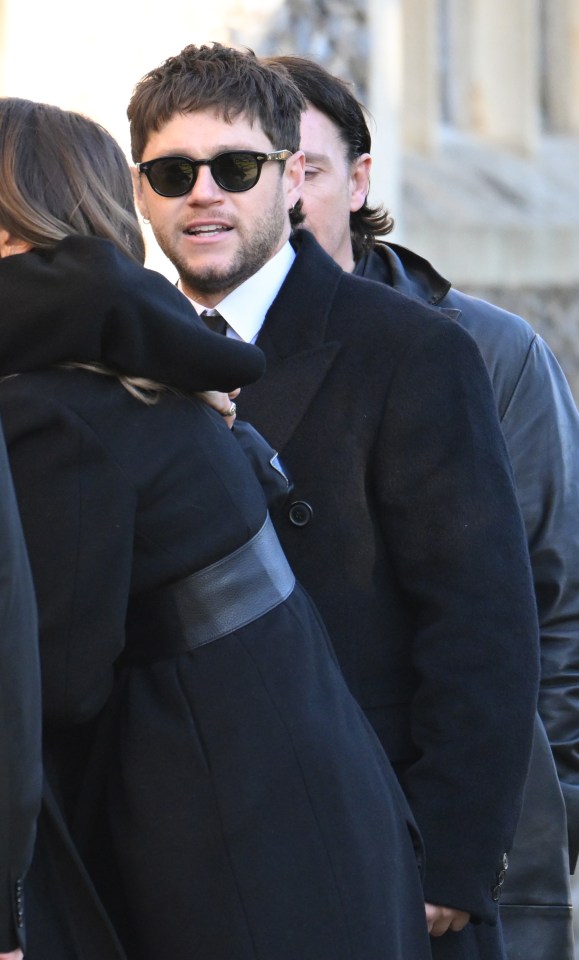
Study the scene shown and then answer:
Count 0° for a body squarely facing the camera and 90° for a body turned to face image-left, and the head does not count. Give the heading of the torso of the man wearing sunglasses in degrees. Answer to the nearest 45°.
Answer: approximately 45°

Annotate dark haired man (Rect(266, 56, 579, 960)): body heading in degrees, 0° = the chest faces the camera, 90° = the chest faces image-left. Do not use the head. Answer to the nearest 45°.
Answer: approximately 45°

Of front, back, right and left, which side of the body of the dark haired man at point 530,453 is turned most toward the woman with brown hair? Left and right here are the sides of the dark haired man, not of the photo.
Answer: front

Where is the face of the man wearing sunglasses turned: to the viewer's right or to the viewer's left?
to the viewer's left

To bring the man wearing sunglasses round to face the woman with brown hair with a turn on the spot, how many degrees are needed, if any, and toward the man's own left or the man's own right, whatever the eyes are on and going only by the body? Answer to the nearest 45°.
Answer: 0° — they already face them

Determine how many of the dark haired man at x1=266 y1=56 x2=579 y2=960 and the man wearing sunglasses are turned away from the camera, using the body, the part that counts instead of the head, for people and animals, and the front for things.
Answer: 0

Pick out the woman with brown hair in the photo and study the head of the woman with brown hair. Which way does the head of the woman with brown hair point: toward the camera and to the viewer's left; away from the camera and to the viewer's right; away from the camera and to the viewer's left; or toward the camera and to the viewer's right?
away from the camera and to the viewer's right

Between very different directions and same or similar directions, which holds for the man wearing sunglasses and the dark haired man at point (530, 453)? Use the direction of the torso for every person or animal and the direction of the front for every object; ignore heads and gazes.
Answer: same or similar directions
